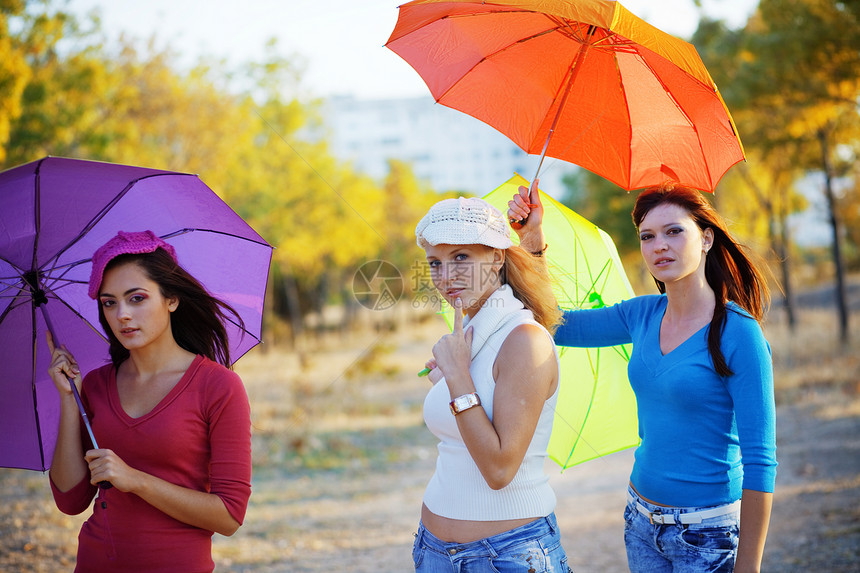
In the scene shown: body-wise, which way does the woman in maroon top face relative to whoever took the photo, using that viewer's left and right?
facing the viewer and to the left of the viewer

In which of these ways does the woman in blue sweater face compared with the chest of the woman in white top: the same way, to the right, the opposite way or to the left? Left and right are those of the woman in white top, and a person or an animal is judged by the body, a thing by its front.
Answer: the same way

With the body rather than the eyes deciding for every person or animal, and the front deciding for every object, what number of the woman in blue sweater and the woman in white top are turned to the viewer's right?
0

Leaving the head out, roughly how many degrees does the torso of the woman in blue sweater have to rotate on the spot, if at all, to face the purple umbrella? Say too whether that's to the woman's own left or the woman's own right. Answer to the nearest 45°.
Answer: approximately 45° to the woman's own right

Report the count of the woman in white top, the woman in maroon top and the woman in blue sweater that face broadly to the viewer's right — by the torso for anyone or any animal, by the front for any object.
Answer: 0

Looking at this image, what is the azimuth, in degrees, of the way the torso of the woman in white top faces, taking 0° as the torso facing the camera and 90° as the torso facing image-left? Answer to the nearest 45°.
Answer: approximately 45°

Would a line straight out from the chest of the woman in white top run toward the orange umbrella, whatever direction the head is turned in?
no

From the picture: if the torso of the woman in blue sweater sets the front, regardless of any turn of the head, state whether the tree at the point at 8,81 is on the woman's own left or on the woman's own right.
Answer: on the woman's own right

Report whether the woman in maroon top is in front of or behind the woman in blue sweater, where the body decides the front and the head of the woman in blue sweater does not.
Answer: in front

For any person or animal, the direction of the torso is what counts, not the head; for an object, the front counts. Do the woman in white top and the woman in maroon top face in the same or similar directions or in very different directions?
same or similar directions
